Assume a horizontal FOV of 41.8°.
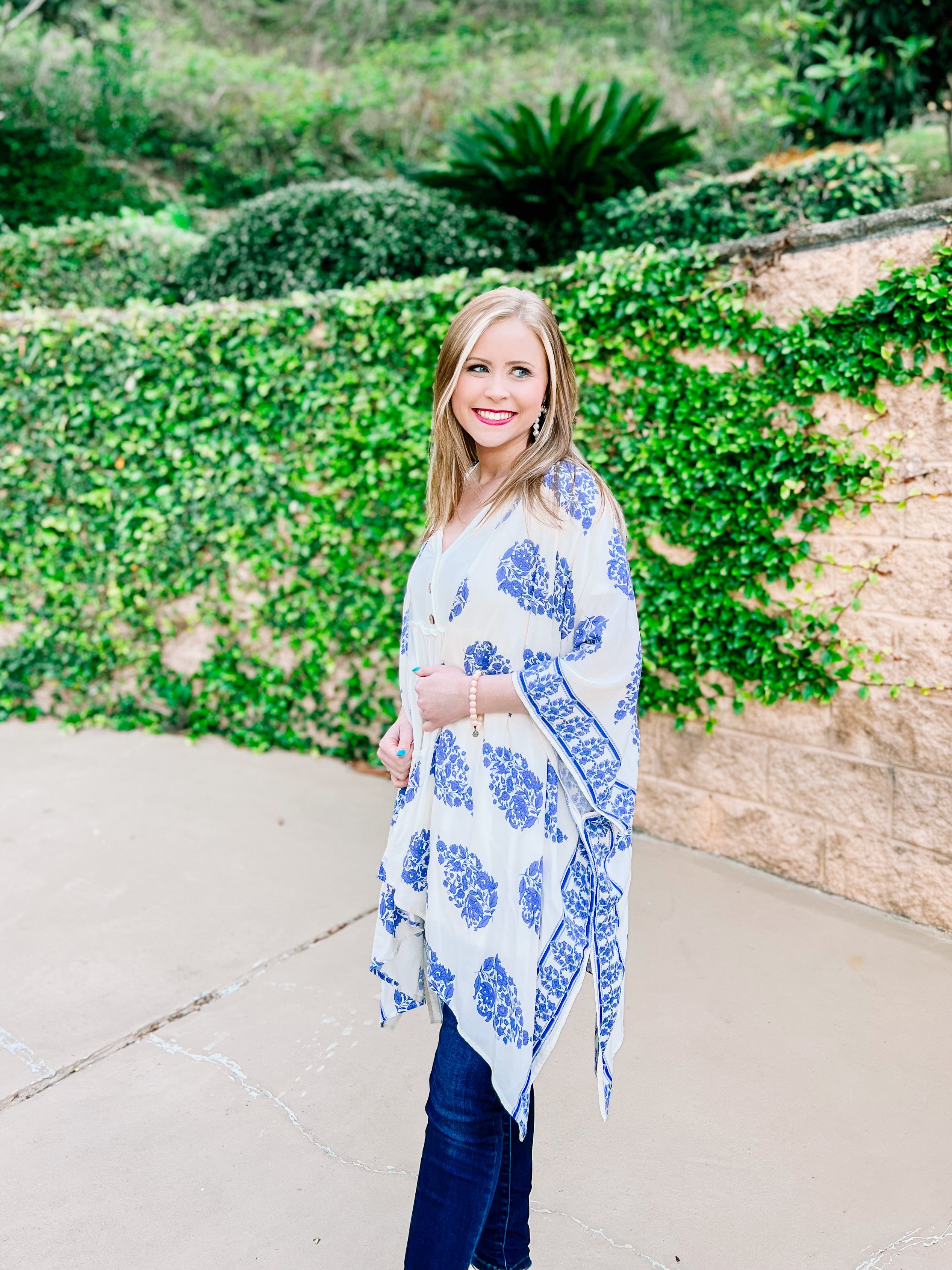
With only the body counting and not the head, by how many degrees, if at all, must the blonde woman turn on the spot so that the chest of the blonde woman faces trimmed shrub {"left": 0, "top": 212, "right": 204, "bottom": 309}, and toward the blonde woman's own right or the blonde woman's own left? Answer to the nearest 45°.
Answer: approximately 90° to the blonde woman's own right

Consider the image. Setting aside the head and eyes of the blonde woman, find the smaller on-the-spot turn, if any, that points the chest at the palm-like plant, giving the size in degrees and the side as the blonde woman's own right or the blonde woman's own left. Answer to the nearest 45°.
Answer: approximately 135° to the blonde woman's own right

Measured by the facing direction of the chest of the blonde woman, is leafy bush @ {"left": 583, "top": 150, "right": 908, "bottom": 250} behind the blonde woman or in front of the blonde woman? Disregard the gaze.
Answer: behind

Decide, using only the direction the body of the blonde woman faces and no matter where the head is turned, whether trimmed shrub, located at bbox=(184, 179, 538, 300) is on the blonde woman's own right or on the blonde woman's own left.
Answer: on the blonde woman's own right

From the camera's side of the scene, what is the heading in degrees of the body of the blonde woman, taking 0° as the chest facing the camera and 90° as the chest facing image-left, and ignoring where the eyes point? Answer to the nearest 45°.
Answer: approximately 45°

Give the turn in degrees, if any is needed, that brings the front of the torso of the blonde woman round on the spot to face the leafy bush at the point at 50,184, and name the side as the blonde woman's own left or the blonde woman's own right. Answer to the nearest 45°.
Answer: approximately 90° to the blonde woman's own right
